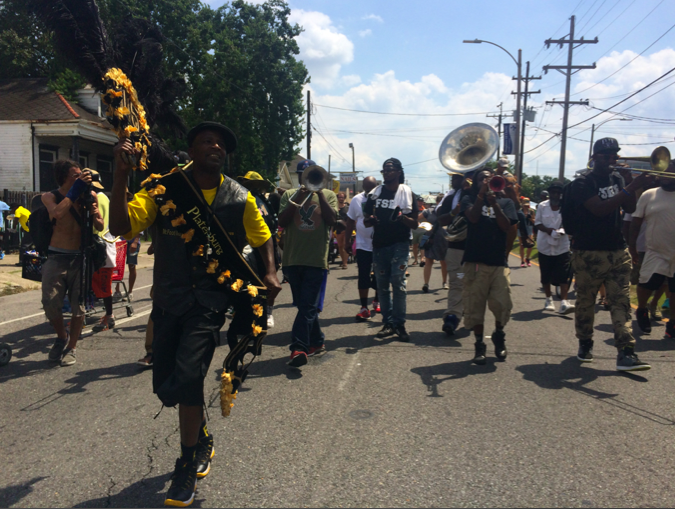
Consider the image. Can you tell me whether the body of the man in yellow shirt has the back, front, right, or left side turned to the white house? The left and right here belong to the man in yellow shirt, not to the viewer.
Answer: back

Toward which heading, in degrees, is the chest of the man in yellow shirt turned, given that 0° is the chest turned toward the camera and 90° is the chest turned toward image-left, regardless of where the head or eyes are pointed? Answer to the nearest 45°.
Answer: approximately 0°

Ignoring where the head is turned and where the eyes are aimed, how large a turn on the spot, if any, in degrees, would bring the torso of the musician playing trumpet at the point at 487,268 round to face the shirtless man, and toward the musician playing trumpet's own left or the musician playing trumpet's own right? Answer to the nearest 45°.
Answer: approximately 90° to the musician playing trumpet's own right

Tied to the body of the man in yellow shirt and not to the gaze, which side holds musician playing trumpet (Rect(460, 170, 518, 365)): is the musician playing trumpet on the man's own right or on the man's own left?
on the man's own left

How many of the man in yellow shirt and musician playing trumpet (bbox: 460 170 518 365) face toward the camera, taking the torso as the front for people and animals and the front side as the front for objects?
2

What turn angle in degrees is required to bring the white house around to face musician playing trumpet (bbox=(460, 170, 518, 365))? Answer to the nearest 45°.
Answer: approximately 45° to its right

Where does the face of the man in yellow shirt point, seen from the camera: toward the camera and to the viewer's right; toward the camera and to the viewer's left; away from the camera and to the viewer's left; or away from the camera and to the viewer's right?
toward the camera and to the viewer's right

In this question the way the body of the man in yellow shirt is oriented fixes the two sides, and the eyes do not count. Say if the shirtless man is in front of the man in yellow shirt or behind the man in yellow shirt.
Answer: behind

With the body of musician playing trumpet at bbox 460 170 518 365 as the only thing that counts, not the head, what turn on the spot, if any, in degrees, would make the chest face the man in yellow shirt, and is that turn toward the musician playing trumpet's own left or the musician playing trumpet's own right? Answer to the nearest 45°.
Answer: approximately 45° to the musician playing trumpet's own right

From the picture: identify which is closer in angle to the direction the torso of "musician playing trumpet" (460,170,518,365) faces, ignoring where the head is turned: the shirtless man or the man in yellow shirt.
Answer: the man in yellow shirt

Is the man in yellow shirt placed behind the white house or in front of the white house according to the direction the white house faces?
in front
